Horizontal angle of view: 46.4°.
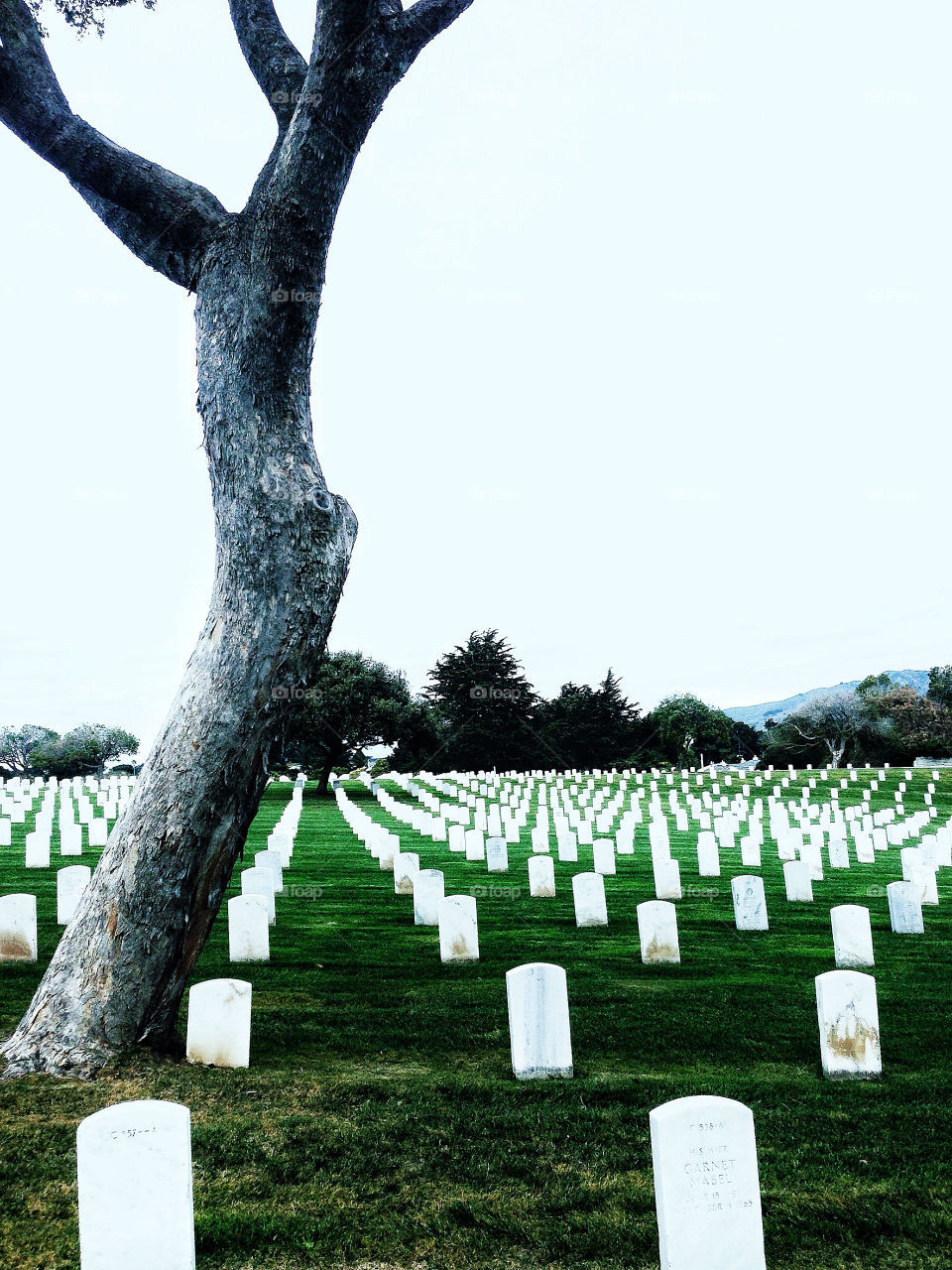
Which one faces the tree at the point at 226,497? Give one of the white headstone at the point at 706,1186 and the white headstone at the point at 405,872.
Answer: the white headstone at the point at 405,872

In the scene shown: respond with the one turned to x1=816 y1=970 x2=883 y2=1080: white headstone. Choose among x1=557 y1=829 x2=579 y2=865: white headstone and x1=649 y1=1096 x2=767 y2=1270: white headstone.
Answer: x1=557 y1=829 x2=579 y2=865: white headstone

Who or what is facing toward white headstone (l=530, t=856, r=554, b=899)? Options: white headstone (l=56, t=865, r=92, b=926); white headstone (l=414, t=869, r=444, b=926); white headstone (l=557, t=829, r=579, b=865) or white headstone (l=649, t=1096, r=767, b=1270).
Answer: white headstone (l=557, t=829, r=579, b=865)

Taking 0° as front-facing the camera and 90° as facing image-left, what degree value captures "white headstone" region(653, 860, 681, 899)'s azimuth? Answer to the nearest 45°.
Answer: approximately 0°

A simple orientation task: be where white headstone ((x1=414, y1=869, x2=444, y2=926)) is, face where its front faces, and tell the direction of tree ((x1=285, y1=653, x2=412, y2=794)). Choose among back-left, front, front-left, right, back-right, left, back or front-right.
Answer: back

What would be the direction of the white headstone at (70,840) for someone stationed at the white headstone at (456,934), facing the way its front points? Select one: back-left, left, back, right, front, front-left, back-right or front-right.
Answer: back-right

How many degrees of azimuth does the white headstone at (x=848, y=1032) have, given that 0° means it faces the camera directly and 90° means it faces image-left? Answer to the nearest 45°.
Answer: approximately 0°

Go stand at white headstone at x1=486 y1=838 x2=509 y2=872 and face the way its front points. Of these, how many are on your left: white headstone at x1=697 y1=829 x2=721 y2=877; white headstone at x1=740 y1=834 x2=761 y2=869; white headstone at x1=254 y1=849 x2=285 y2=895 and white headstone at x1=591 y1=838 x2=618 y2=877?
3
